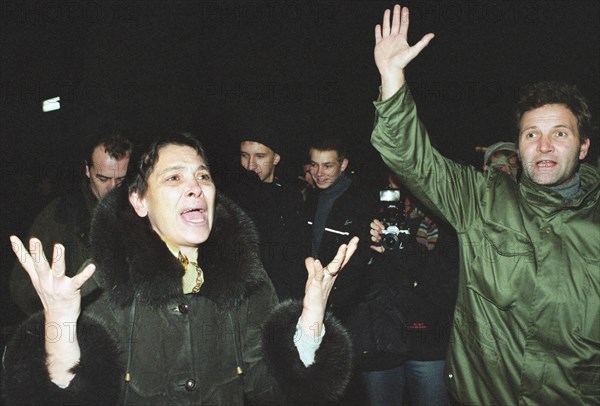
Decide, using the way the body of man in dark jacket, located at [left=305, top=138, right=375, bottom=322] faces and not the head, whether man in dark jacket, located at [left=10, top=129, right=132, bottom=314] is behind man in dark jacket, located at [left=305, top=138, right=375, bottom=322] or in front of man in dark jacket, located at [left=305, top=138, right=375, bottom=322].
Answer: in front

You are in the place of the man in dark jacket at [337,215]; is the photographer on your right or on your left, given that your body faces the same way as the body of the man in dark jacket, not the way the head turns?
on your left

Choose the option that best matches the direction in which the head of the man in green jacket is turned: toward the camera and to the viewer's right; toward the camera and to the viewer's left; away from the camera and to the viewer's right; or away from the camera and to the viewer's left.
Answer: toward the camera and to the viewer's left

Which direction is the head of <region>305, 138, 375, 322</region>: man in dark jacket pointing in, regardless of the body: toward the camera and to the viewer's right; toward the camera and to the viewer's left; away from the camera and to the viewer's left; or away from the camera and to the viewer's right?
toward the camera and to the viewer's left

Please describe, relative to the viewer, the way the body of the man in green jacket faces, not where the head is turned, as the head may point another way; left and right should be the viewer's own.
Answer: facing the viewer

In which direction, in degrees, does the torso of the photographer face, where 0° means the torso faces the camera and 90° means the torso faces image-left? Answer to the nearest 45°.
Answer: approximately 45°

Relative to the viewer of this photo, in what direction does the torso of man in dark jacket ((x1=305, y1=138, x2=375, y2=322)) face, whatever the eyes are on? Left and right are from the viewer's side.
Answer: facing the viewer and to the left of the viewer

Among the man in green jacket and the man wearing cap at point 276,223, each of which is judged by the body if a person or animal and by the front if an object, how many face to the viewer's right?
0

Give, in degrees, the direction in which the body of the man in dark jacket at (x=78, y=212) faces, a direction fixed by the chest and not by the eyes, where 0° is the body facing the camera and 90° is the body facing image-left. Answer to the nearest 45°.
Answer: approximately 315°

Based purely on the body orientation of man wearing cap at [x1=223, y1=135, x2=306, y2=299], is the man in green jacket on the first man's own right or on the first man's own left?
on the first man's own left

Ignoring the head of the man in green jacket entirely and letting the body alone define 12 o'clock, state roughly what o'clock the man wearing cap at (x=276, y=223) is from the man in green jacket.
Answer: The man wearing cap is roughly at 4 o'clock from the man in green jacket.

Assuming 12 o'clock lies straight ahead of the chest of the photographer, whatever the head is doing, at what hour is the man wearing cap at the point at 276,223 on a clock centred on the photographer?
The man wearing cap is roughly at 2 o'clock from the photographer.
